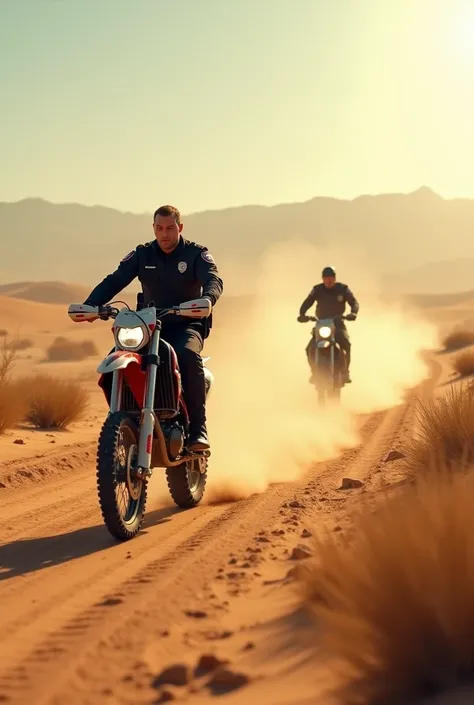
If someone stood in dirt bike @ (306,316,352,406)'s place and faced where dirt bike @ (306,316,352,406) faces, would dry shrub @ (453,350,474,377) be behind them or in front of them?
behind

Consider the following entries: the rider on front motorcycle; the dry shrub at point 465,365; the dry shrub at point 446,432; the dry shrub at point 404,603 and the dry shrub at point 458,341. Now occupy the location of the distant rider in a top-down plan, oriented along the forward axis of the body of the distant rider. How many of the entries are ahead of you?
3

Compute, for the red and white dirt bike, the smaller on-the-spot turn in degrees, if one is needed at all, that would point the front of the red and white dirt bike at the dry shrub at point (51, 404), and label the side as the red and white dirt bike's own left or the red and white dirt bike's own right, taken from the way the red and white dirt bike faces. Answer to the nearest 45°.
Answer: approximately 135° to the red and white dirt bike's own right

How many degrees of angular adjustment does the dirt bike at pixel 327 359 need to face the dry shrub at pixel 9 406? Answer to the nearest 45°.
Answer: approximately 45° to its right

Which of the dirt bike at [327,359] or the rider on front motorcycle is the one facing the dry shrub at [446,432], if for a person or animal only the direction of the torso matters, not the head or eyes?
the dirt bike

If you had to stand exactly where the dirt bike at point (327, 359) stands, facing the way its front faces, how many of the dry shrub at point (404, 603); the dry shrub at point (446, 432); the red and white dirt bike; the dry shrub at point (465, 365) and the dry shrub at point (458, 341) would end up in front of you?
3

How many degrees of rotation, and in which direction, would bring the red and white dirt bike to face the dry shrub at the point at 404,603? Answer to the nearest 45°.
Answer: approximately 45° to its left

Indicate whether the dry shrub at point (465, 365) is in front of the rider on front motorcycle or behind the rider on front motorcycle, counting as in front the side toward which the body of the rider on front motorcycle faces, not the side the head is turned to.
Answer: behind
